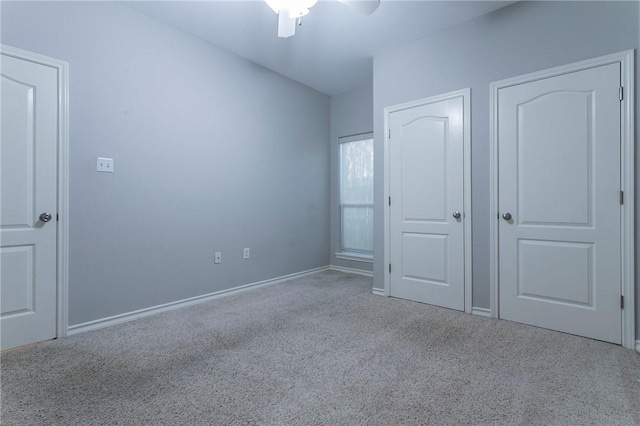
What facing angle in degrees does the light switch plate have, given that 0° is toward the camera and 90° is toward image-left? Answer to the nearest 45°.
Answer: approximately 0°

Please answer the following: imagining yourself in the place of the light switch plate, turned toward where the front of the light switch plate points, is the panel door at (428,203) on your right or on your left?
on your left

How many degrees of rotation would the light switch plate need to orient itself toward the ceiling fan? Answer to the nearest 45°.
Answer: approximately 45° to its left

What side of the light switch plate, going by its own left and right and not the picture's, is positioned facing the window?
left

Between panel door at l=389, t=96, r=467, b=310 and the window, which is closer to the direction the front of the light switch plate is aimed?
the panel door

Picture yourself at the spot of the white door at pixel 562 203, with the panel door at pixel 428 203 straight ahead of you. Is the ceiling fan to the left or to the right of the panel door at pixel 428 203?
left

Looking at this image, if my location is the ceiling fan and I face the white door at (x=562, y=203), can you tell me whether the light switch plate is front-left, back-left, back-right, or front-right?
back-left
